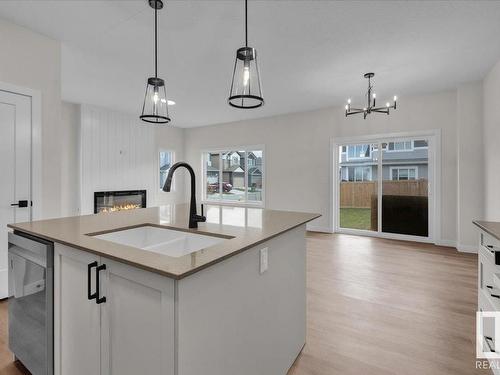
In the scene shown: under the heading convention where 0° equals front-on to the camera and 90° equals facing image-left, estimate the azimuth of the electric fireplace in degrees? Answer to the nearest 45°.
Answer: approximately 315°

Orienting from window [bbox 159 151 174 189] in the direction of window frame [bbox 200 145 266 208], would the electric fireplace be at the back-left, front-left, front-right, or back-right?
back-right

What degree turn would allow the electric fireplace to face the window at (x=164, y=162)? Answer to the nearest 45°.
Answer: approximately 90° to its left

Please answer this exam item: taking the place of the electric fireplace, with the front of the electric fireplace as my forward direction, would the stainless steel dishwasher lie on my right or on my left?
on my right

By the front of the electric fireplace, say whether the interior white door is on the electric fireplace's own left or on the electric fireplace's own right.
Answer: on the electric fireplace's own right
